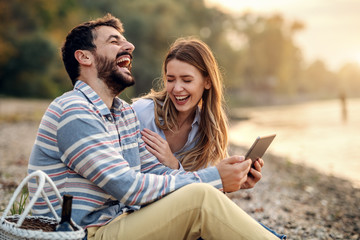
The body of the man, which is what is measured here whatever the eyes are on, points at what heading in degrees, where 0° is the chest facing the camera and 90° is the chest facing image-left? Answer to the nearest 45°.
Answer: approximately 270°

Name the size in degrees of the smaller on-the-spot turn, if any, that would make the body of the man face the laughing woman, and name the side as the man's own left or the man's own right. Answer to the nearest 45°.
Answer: approximately 90° to the man's own left
